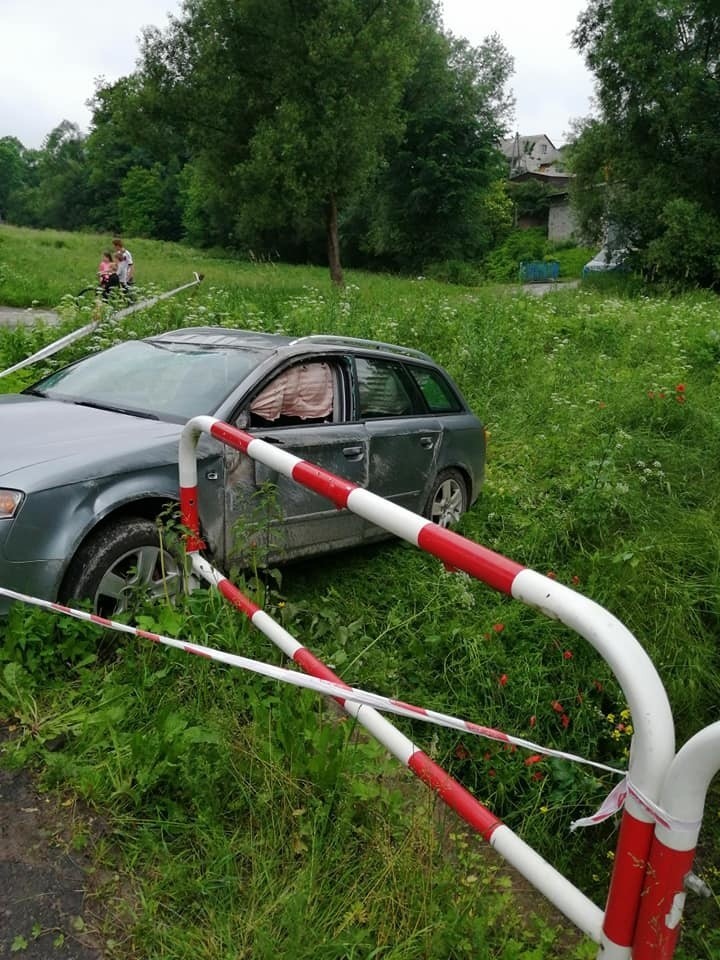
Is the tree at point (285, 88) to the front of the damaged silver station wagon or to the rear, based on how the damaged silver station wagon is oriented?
to the rear

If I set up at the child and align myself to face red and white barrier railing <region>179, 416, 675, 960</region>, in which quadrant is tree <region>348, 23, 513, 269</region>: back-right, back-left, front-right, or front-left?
back-left

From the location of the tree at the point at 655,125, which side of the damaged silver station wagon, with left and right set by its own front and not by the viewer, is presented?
back

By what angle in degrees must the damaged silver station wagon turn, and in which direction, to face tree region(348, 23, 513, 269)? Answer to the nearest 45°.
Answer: approximately 135° to its right

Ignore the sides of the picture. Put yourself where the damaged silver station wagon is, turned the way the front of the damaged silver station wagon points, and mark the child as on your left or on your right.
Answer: on your right

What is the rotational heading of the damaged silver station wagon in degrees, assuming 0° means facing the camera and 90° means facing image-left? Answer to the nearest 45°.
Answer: approximately 45°

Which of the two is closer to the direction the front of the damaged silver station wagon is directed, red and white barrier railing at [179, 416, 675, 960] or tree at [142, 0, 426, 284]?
the red and white barrier railing
